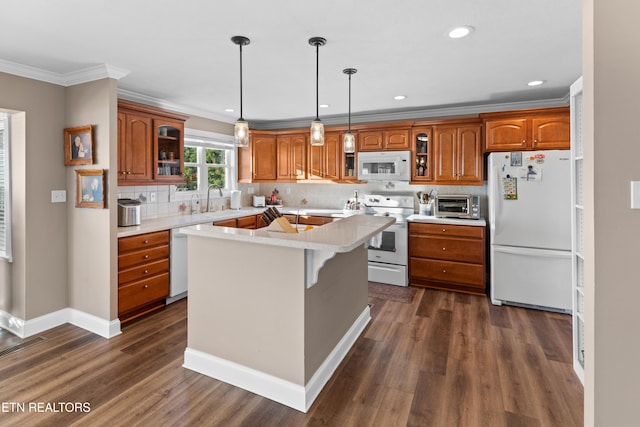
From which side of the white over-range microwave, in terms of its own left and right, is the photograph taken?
front

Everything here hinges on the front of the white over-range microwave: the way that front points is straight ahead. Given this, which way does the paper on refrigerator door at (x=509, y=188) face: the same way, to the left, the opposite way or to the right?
the same way

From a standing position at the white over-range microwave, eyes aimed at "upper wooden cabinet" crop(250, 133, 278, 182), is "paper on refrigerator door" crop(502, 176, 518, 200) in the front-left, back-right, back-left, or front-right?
back-left

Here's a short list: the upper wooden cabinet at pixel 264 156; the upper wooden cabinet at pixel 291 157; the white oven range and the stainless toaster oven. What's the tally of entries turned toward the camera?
4

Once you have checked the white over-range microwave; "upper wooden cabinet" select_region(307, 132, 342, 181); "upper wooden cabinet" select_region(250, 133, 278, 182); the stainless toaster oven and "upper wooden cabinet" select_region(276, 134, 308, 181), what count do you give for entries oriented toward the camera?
5

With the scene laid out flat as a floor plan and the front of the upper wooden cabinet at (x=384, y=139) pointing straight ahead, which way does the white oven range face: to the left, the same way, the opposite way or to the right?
the same way

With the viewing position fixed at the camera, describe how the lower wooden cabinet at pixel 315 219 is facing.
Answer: facing the viewer

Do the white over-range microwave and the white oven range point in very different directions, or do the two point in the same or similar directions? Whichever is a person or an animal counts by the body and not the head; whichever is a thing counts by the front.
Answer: same or similar directions

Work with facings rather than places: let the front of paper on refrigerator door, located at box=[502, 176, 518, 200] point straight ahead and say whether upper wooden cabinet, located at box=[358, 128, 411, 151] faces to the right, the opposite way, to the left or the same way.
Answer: the same way

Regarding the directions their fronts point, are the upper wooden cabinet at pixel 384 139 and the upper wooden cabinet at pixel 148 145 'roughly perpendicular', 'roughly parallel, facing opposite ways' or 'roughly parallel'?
roughly perpendicular

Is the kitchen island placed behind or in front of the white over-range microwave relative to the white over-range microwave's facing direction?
in front

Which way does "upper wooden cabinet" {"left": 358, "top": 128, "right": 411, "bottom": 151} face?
toward the camera

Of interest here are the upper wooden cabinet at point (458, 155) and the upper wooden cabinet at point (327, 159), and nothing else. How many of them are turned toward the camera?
2
